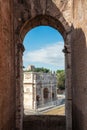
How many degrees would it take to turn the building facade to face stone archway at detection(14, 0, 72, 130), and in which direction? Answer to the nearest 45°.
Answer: approximately 45° to its right

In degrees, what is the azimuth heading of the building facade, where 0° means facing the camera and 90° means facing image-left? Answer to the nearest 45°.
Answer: approximately 315°
